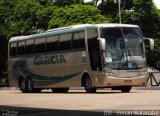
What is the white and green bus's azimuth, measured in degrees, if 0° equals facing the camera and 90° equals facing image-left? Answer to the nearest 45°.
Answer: approximately 315°
